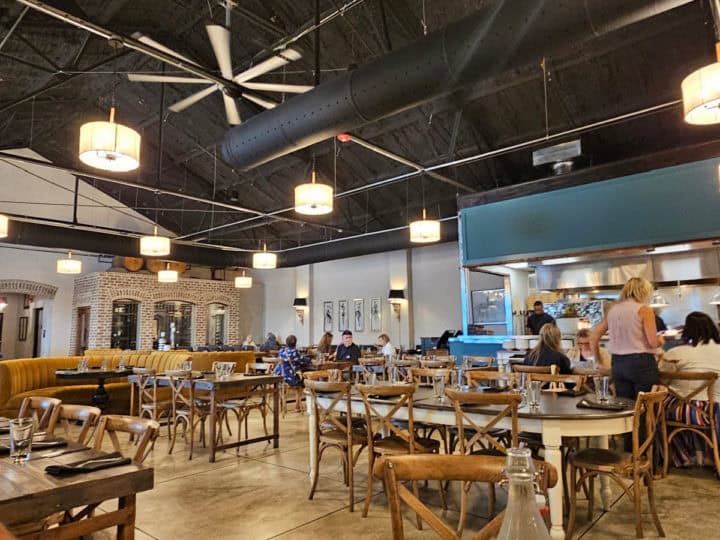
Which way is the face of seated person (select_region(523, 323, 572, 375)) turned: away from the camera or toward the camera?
away from the camera

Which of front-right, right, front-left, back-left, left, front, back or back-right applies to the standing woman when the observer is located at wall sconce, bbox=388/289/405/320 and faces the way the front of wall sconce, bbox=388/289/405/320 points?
front-left

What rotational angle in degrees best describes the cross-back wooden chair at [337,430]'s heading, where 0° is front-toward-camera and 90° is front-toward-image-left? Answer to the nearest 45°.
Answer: approximately 225°

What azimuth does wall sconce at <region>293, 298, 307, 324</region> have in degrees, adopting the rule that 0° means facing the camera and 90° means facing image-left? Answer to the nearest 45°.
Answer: approximately 45°

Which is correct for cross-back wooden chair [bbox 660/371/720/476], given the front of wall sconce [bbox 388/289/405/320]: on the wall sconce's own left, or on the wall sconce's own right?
on the wall sconce's own left

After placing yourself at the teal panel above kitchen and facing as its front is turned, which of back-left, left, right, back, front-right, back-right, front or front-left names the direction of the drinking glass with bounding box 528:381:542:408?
front-left

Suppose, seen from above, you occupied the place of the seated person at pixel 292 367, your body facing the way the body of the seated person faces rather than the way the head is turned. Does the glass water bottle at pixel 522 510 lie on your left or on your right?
on your right

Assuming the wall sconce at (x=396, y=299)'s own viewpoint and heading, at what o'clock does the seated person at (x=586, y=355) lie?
The seated person is roughly at 10 o'clock from the wall sconce.

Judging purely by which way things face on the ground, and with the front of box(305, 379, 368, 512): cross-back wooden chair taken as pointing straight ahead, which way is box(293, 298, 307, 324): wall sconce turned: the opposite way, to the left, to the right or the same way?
the opposite way

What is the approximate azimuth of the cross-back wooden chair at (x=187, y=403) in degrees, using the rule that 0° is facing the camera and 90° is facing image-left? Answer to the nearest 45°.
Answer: approximately 225°

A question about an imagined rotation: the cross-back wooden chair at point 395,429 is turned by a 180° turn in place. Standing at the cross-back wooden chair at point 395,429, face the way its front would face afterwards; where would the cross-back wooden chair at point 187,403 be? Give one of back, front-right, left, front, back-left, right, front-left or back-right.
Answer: right

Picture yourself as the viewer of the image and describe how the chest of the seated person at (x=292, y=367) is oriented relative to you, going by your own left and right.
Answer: facing away from the viewer and to the right of the viewer

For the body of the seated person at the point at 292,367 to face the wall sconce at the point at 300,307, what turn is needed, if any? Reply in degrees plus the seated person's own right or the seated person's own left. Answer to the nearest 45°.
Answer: approximately 45° to the seated person's own left
